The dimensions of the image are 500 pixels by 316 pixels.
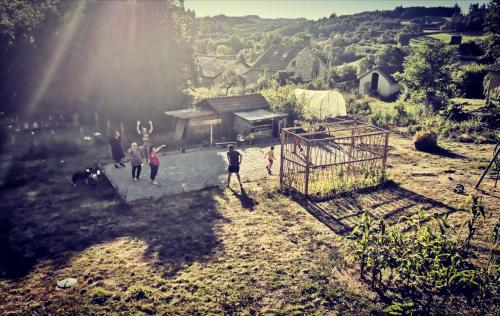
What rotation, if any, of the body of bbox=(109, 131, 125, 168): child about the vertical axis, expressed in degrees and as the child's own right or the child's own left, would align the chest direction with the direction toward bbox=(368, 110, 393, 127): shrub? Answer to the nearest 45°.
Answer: approximately 45° to the child's own left

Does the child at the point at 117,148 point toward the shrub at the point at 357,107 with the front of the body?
no

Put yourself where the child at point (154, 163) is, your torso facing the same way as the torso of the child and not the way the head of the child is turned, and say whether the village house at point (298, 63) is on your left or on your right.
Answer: on your left

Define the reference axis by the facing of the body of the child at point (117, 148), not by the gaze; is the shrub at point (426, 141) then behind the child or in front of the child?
in front

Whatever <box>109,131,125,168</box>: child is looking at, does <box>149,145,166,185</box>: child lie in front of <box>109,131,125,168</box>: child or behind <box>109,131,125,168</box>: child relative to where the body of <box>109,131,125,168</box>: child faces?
in front

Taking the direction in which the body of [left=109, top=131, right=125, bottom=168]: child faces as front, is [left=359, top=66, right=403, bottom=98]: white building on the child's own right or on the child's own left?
on the child's own left

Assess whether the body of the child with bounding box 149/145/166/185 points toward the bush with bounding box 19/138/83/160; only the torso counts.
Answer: no

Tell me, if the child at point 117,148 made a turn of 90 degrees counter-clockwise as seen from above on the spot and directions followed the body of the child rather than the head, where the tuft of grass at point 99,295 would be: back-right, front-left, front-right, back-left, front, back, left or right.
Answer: back-right

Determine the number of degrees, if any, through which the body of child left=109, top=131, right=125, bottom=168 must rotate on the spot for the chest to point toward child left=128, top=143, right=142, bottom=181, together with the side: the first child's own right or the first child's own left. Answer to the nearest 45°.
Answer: approximately 45° to the first child's own right

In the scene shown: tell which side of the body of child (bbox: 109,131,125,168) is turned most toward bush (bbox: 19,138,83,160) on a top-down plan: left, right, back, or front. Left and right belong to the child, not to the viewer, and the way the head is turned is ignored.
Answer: right

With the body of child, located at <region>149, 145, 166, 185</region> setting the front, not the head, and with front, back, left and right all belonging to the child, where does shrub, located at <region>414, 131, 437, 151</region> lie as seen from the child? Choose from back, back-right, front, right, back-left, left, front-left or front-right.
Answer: front
